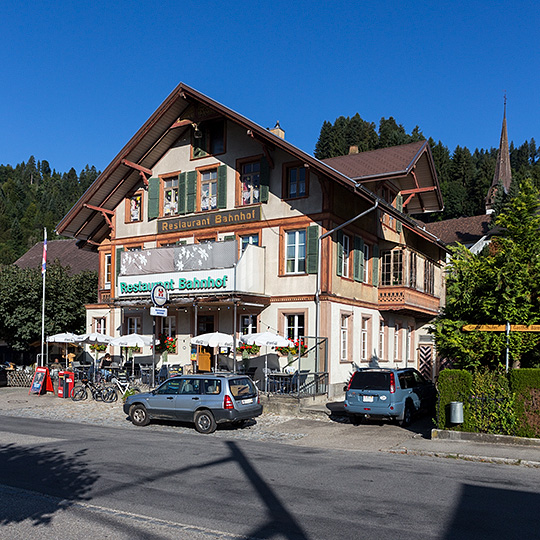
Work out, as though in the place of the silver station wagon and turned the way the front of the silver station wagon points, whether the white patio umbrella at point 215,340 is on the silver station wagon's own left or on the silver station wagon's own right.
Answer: on the silver station wagon's own right

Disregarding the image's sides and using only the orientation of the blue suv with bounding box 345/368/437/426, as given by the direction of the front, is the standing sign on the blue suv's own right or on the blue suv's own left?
on the blue suv's own left

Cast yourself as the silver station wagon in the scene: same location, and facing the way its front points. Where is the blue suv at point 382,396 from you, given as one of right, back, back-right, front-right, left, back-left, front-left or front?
back-right

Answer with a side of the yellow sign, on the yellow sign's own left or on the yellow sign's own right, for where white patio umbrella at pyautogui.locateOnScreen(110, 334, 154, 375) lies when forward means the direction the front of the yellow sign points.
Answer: on the yellow sign's own right

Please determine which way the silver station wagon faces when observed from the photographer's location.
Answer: facing away from the viewer and to the left of the viewer

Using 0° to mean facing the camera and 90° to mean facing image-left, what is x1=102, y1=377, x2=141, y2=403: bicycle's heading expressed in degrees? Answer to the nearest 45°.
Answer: approximately 45°

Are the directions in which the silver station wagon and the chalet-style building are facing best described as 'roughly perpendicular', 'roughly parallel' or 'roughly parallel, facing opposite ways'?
roughly perpendicular

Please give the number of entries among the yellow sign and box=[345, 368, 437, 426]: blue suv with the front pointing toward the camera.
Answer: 1

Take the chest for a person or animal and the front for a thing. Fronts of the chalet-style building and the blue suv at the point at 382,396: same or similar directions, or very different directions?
very different directions

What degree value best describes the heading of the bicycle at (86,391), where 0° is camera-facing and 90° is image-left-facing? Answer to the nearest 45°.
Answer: approximately 45°

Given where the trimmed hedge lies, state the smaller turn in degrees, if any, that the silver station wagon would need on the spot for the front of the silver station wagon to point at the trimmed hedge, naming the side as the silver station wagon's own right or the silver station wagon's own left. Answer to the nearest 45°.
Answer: approximately 180°
